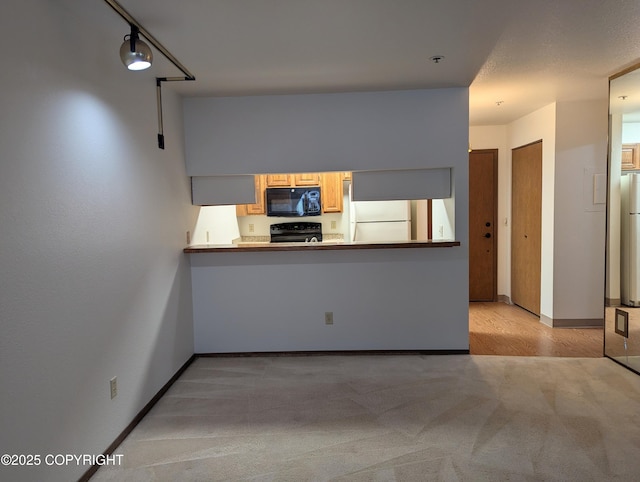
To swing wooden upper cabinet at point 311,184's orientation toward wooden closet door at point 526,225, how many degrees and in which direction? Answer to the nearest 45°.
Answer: approximately 90° to its left

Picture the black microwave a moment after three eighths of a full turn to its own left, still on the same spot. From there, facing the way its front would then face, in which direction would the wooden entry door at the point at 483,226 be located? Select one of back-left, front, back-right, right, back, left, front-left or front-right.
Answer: front-right

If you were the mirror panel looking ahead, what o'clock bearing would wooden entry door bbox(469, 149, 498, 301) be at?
The wooden entry door is roughly at 3 o'clock from the mirror panel.

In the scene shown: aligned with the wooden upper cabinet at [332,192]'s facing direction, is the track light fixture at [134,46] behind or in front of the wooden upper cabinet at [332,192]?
in front

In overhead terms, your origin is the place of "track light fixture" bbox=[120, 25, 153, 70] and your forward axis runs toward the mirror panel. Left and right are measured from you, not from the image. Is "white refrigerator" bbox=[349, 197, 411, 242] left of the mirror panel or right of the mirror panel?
left

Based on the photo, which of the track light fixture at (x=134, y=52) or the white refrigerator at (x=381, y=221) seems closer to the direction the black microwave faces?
the track light fixture

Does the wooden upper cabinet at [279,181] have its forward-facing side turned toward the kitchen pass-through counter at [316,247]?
yes

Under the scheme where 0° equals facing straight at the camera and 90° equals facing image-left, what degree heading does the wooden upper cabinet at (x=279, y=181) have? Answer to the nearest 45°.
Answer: approximately 0°

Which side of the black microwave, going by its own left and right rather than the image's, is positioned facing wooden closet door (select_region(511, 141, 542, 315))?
left

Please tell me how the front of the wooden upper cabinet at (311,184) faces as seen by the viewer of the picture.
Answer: facing the viewer

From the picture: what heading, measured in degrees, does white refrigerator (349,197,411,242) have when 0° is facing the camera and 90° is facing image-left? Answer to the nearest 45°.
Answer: approximately 0°

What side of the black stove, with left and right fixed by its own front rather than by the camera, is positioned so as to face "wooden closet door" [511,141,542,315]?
left
